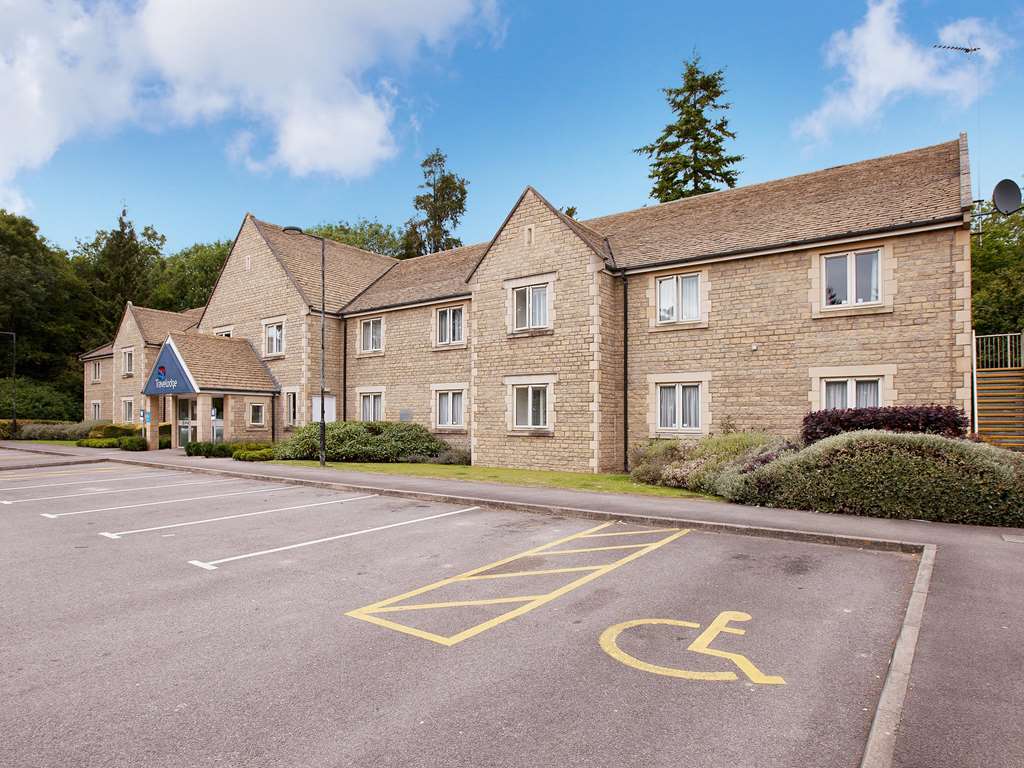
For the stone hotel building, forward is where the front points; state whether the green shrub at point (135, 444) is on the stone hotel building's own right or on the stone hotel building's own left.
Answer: on the stone hotel building's own right

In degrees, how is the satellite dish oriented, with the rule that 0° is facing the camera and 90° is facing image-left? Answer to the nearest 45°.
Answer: approximately 0°

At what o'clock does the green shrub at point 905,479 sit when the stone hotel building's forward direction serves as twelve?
The green shrub is roughly at 10 o'clock from the stone hotel building.

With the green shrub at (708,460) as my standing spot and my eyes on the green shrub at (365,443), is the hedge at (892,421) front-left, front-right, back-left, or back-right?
back-right

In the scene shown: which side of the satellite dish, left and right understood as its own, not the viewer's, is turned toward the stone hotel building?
right
